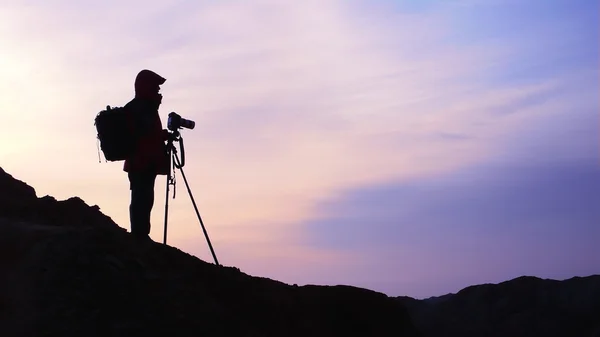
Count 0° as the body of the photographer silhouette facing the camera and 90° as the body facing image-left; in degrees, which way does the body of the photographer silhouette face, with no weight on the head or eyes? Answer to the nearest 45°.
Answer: approximately 270°

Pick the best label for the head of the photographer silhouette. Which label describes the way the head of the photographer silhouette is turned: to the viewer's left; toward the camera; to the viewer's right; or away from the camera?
to the viewer's right

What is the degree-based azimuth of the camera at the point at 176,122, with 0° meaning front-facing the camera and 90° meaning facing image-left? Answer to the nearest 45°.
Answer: approximately 270°
